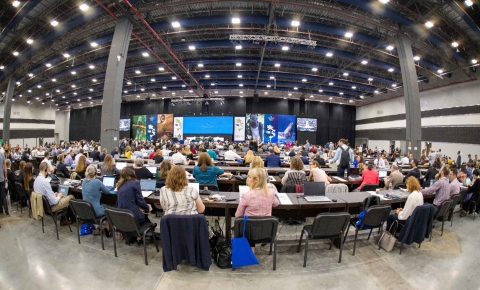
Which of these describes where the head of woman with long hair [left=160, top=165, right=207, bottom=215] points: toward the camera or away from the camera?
away from the camera

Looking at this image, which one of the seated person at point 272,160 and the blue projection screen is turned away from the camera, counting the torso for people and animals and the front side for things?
the seated person

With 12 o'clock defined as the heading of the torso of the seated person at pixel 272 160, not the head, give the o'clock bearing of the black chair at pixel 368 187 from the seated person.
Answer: The black chair is roughly at 5 o'clock from the seated person.

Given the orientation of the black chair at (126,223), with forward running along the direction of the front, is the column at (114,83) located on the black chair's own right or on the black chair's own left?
on the black chair's own left

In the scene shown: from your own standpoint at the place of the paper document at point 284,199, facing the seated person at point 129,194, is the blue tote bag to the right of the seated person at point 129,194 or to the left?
left

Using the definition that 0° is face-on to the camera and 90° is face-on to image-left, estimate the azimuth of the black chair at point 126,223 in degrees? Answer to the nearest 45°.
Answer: approximately 225°

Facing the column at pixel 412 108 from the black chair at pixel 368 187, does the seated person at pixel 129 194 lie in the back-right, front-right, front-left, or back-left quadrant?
back-left

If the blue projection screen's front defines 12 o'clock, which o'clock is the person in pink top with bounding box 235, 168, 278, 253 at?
The person in pink top is roughly at 12 o'clock from the blue projection screen.

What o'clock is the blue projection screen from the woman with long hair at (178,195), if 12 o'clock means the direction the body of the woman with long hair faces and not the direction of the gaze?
The blue projection screen is roughly at 12 o'clock from the woman with long hair.

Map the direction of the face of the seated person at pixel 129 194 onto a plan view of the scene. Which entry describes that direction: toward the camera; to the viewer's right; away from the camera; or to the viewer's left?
away from the camera

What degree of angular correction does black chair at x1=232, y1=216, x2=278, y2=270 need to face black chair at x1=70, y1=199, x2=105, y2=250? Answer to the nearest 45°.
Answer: approximately 90° to its left

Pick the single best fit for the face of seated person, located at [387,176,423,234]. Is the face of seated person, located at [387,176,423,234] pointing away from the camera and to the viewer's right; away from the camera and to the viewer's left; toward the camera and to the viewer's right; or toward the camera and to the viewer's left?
away from the camera and to the viewer's left

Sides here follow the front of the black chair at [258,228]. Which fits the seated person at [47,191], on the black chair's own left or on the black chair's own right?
on the black chair's own left
